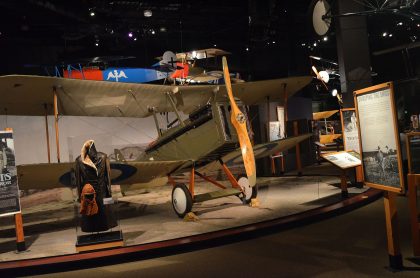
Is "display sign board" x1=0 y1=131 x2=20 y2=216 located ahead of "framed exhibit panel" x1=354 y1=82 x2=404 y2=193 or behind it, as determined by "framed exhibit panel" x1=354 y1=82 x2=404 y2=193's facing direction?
ahead

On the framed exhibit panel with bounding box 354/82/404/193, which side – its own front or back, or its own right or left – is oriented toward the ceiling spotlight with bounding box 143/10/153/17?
right

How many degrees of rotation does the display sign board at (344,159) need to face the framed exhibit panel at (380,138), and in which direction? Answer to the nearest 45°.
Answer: approximately 45° to its left

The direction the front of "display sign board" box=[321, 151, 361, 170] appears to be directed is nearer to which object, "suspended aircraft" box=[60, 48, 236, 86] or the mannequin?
the mannequin

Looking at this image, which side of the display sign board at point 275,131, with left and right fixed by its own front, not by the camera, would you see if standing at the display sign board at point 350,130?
left

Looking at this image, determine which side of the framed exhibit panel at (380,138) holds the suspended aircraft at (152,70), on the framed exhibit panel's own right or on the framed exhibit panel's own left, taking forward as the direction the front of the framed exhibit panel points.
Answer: on the framed exhibit panel's own right

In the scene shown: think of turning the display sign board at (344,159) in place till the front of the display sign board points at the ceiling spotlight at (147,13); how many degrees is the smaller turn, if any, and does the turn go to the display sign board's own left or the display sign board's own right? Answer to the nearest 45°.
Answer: approximately 90° to the display sign board's own right
